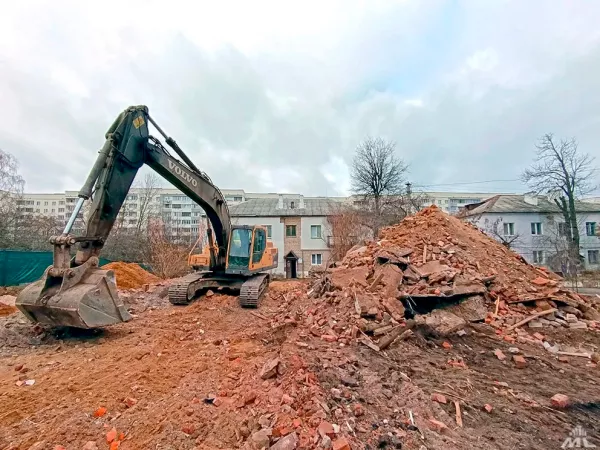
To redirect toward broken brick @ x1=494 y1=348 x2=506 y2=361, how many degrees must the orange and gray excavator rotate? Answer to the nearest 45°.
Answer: approximately 90° to its left

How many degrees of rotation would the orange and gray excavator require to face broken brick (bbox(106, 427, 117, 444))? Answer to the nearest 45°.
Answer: approximately 45° to its left

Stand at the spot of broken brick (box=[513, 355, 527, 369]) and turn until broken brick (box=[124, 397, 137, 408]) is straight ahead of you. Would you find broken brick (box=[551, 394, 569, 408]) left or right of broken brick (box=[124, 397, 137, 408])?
left

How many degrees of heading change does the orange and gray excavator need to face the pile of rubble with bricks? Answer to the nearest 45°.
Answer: approximately 135° to its left

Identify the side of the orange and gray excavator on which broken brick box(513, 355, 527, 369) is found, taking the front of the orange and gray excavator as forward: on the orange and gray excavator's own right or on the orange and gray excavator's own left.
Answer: on the orange and gray excavator's own left

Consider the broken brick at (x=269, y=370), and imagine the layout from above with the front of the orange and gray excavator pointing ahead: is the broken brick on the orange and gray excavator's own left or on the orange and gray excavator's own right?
on the orange and gray excavator's own left

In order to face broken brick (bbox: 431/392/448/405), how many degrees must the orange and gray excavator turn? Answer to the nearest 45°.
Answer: approximately 90° to its left

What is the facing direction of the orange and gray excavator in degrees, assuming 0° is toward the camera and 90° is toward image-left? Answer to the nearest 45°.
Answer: approximately 45°

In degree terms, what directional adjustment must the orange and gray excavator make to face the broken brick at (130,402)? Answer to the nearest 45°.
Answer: approximately 45° to its left

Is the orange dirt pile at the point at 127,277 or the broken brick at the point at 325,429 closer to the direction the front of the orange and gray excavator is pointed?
the broken brick
